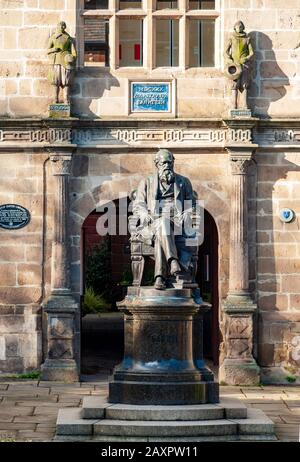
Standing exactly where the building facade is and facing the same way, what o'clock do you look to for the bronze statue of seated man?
The bronze statue of seated man is roughly at 12 o'clock from the building facade.

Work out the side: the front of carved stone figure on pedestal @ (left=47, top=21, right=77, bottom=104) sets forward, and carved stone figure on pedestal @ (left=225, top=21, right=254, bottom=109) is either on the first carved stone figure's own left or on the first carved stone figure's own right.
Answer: on the first carved stone figure's own left

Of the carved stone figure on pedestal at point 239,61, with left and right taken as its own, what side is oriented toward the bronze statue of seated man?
front

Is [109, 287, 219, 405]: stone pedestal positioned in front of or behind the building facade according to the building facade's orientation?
in front

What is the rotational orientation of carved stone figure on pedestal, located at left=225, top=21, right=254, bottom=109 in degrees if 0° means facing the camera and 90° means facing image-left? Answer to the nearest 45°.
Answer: approximately 0°

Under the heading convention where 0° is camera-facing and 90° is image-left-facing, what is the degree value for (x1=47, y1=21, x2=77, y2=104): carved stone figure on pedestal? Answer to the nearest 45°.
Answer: approximately 0°
